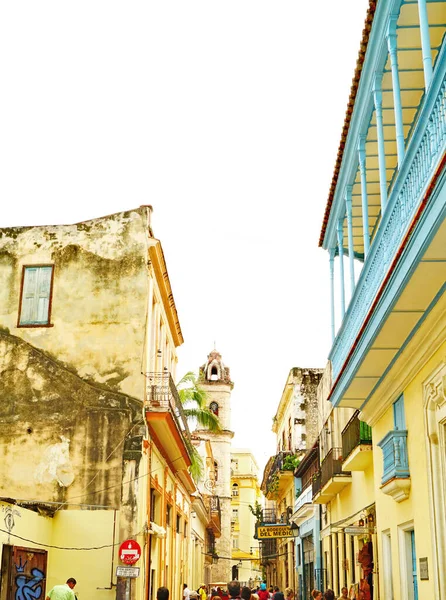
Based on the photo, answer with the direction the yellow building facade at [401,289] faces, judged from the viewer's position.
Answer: facing to the left of the viewer

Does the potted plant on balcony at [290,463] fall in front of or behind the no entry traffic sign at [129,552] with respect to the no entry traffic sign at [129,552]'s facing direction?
behind

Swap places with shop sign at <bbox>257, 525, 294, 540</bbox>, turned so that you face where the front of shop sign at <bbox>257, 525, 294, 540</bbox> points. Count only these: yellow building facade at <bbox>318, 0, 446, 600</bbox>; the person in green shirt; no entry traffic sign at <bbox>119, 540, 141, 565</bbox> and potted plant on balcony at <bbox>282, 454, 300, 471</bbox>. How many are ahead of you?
3

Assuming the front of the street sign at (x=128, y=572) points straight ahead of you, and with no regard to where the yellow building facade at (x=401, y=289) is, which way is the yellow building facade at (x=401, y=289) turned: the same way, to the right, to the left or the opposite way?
to the right

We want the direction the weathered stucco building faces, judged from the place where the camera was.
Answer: facing to the right of the viewer

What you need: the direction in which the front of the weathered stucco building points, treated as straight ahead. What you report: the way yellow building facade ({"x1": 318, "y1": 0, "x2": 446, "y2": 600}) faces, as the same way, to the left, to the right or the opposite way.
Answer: the opposite way

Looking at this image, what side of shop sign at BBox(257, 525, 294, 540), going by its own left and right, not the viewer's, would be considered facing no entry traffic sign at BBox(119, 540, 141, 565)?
front

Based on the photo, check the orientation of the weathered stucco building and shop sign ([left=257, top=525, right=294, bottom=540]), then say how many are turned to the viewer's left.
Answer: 0

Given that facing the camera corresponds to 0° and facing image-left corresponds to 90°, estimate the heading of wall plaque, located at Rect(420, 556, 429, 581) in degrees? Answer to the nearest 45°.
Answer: approximately 45°
